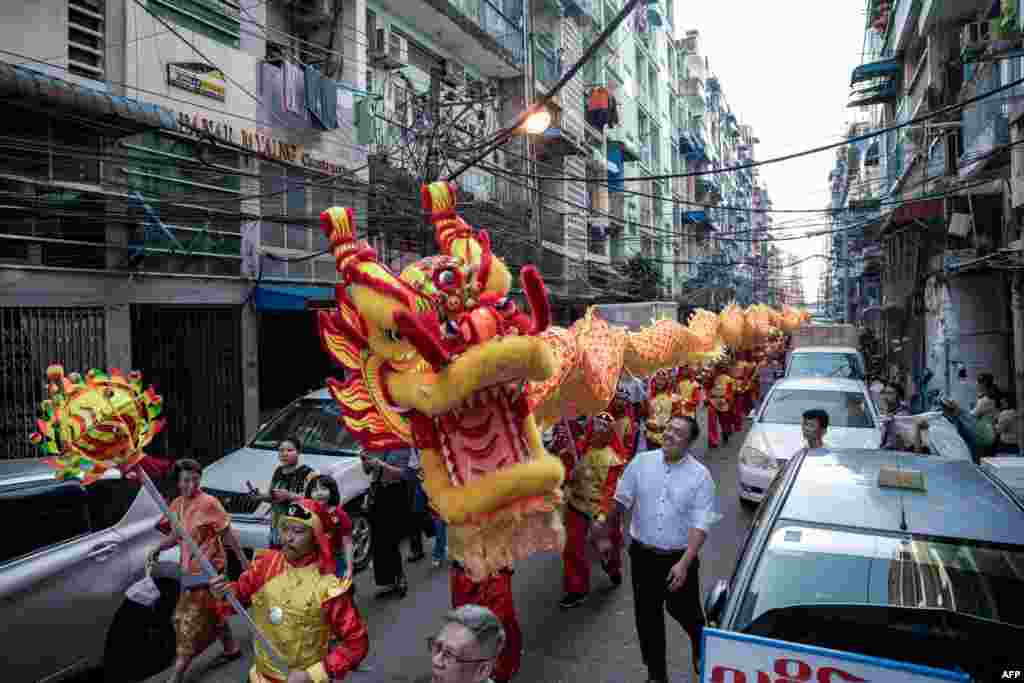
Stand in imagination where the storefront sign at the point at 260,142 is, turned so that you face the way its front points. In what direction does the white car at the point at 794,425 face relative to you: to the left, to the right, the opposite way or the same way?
to the right

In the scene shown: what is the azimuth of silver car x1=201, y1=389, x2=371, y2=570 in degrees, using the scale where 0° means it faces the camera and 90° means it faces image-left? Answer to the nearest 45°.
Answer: approximately 45°

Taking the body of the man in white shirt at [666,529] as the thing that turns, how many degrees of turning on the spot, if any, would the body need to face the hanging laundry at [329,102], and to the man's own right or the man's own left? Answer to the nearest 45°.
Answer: approximately 135° to the man's own right

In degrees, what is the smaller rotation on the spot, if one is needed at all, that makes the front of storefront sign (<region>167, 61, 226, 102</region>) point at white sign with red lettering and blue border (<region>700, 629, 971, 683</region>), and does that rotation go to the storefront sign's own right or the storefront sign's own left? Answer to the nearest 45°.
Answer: approximately 45° to the storefront sign's own right

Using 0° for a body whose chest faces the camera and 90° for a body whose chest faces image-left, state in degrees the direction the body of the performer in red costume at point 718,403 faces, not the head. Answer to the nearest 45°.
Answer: approximately 0°

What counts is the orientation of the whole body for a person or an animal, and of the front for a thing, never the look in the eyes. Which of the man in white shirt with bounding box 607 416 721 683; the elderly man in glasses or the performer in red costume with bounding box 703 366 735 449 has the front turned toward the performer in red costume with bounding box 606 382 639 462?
the performer in red costume with bounding box 703 366 735 449

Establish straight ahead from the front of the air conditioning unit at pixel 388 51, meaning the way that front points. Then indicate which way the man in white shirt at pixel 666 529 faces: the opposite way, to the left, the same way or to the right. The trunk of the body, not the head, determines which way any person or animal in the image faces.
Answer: to the right

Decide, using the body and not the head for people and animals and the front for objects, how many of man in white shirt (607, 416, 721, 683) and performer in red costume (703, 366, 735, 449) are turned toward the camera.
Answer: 2
